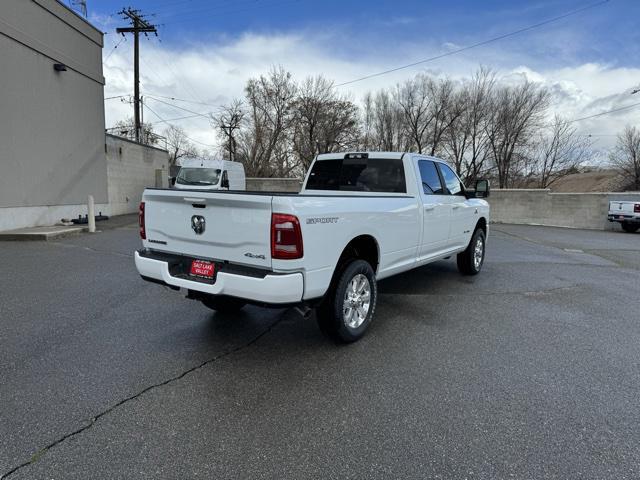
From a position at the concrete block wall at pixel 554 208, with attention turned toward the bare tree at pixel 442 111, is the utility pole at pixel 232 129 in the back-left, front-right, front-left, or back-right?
front-left

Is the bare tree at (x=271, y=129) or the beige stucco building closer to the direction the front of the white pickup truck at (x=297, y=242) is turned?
the bare tree

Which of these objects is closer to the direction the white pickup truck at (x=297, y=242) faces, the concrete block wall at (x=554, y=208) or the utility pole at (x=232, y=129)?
the concrete block wall

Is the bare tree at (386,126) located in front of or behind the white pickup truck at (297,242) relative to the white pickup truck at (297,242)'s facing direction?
in front

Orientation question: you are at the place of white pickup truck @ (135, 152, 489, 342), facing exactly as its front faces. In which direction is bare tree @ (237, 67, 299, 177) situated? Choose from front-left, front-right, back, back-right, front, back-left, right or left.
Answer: front-left

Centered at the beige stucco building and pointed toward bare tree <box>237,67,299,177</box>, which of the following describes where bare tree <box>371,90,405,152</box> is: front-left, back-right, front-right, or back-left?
front-right

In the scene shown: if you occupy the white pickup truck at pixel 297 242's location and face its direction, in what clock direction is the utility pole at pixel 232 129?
The utility pole is roughly at 10 o'clock from the white pickup truck.

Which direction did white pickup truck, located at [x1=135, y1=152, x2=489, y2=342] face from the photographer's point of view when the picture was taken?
facing away from the viewer and to the right of the viewer

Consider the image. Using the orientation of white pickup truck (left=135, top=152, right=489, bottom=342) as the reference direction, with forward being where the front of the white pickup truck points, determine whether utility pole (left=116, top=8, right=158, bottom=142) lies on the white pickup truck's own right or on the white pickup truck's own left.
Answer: on the white pickup truck's own left

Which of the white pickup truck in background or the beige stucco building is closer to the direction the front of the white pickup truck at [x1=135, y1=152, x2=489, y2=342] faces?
the white pickup truck in background

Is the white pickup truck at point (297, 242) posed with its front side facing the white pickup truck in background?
yes

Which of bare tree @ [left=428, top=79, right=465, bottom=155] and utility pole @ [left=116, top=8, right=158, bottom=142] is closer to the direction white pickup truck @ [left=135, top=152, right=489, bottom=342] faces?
the bare tree

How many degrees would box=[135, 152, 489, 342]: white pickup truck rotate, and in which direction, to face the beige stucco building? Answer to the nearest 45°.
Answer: approximately 90° to its left

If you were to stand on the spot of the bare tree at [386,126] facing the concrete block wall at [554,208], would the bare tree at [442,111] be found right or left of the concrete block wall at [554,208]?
left

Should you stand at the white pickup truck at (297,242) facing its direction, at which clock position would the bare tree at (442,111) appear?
The bare tree is roughly at 11 o'clock from the white pickup truck.
